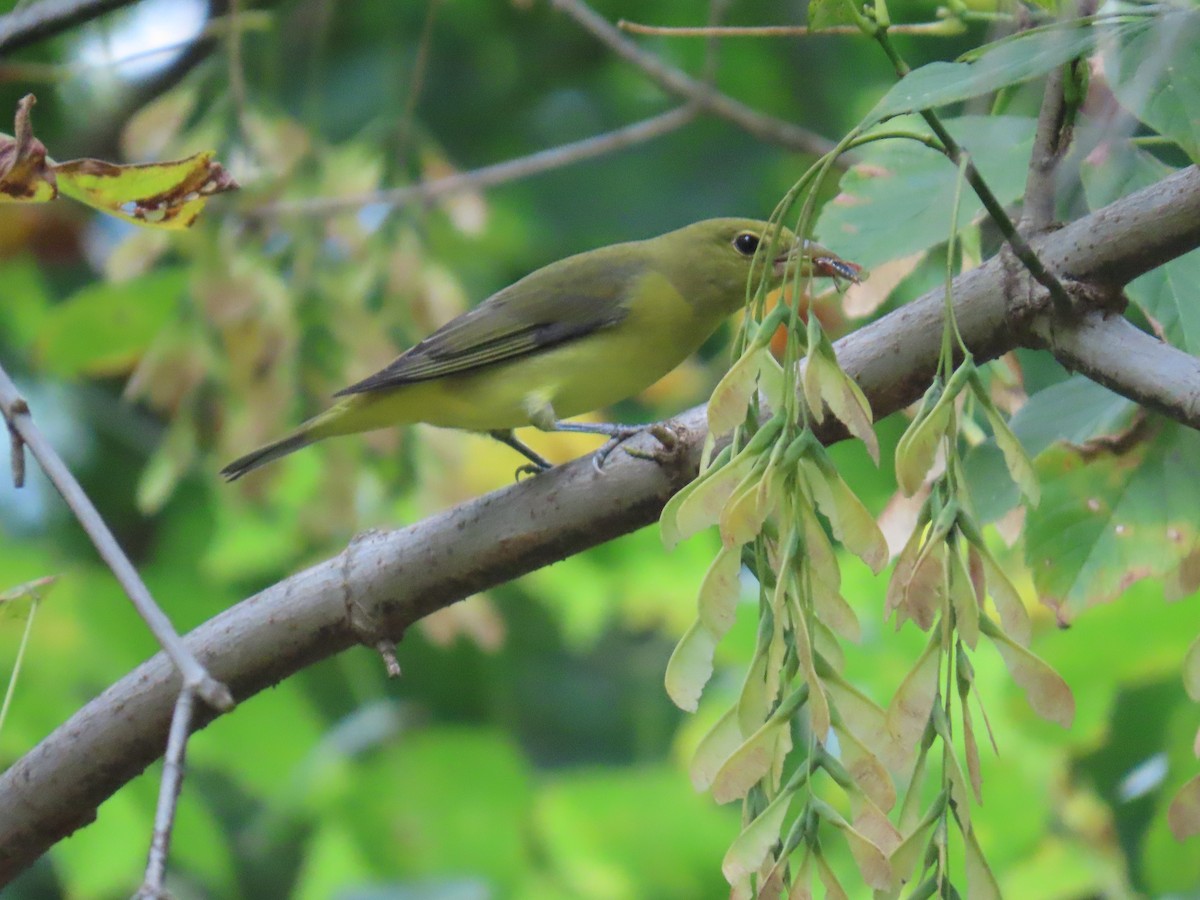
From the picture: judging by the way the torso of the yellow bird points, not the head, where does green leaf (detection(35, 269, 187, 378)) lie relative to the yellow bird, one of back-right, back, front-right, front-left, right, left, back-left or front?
back-left

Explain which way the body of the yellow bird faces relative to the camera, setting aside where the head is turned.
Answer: to the viewer's right
